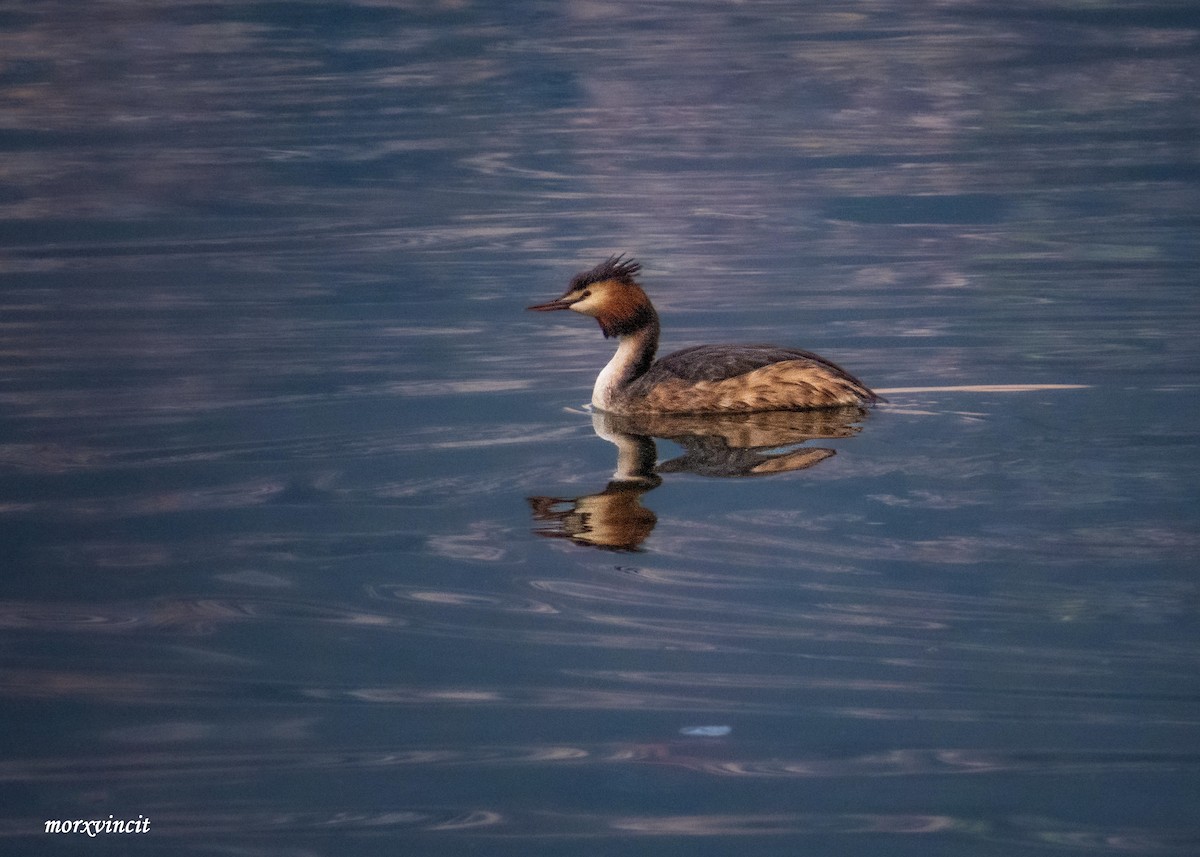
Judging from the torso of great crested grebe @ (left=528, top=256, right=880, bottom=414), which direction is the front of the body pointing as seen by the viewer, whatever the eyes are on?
to the viewer's left
